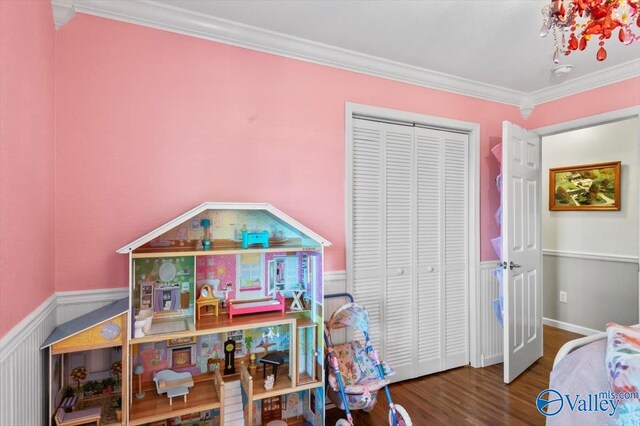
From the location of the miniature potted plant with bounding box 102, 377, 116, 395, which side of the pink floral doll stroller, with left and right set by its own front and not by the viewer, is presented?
right

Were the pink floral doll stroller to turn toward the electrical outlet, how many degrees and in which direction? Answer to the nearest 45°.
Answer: approximately 90° to its left

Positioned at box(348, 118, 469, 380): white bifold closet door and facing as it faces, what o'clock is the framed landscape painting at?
The framed landscape painting is roughly at 9 o'clock from the white bifold closet door.

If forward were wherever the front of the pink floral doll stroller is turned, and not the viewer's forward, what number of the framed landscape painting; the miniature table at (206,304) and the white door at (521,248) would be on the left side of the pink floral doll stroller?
2

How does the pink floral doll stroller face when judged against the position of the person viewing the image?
facing the viewer and to the right of the viewer

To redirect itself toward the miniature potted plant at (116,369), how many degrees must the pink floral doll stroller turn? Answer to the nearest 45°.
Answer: approximately 90° to its right

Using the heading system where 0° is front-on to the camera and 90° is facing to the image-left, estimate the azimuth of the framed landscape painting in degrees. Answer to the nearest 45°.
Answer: approximately 45°
